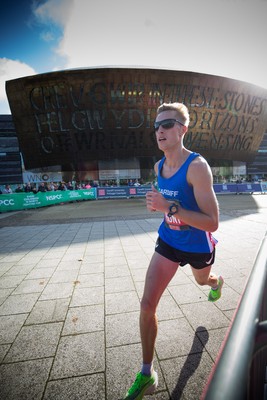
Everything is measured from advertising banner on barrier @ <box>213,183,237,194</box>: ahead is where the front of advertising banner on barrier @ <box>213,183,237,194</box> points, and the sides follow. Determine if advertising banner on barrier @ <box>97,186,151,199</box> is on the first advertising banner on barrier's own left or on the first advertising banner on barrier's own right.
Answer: on the first advertising banner on barrier's own right

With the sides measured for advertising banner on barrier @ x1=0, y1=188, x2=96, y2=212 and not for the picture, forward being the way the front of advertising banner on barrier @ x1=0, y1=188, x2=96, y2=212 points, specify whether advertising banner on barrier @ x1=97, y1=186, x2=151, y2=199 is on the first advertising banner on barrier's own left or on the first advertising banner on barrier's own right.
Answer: on the first advertising banner on barrier's own left

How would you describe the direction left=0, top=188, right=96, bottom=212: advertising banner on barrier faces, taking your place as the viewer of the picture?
facing the viewer and to the right of the viewer

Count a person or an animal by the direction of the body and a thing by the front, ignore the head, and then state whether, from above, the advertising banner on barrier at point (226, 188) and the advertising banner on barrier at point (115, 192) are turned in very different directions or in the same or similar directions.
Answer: same or similar directions

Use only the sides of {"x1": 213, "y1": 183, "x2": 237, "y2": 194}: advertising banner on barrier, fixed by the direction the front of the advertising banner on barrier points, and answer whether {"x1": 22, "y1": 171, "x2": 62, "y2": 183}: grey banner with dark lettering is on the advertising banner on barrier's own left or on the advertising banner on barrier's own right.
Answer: on the advertising banner on barrier's own right

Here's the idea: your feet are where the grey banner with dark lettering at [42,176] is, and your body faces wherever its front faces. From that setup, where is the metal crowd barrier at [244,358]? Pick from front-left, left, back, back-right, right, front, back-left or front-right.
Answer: front

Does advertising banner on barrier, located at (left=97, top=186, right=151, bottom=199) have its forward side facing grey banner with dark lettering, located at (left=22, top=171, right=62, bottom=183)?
no

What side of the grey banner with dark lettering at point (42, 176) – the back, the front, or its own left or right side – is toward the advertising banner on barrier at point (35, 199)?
front

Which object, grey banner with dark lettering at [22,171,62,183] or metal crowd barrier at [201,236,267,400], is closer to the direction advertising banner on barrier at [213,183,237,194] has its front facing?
the metal crowd barrier

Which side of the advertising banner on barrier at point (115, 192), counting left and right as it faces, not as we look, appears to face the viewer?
front

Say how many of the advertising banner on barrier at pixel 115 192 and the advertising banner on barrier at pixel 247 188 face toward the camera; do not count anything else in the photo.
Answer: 2

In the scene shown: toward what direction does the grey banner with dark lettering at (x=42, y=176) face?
toward the camera

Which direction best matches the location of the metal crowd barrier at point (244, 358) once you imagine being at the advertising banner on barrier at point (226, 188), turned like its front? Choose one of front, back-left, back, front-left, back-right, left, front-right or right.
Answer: front

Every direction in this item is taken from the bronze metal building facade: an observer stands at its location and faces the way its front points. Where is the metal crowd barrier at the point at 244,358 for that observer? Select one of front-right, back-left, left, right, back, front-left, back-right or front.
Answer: front
